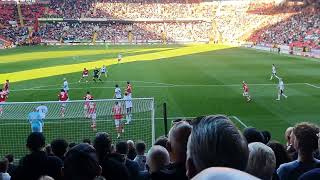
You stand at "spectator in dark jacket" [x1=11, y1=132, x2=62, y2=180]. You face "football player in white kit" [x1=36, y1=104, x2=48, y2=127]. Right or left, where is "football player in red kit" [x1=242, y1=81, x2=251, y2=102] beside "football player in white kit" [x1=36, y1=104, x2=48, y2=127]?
right

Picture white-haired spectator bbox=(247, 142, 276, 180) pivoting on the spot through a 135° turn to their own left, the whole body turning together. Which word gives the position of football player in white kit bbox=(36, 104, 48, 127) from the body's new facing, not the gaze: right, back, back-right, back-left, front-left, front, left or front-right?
right

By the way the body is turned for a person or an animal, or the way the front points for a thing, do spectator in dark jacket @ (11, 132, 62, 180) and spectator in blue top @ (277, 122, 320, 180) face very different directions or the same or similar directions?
same or similar directions

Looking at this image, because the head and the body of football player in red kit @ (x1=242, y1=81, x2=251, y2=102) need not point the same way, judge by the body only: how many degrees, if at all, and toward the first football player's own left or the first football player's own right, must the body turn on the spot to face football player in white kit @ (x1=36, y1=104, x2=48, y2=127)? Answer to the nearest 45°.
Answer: approximately 45° to the first football player's own left

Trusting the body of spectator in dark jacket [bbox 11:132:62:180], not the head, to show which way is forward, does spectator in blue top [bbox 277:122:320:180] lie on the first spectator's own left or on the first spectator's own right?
on the first spectator's own right

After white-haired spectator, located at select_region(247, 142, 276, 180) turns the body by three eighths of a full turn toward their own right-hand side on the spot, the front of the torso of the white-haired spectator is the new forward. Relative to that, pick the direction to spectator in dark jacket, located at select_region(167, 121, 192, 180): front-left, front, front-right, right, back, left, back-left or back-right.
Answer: back-right

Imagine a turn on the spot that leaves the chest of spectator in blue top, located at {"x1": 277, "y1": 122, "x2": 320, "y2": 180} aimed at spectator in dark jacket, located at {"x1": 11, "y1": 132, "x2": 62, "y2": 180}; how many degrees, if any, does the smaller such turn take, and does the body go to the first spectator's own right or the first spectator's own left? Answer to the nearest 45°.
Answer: approximately 45° to the first spectator's own left

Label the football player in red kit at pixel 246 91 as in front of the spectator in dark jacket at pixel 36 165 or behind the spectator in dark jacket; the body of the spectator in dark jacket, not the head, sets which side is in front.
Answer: in front

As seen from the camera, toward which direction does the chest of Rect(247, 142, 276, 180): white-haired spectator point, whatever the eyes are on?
away from the camera

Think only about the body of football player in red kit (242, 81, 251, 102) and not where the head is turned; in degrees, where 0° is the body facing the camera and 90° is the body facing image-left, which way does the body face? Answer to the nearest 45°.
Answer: approximately 90°

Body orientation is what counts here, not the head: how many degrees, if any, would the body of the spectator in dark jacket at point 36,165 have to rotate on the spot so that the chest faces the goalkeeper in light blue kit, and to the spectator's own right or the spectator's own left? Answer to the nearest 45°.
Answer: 0° — they already face them

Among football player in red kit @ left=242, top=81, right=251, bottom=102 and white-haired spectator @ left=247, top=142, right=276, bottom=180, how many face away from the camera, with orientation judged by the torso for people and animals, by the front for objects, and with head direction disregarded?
1

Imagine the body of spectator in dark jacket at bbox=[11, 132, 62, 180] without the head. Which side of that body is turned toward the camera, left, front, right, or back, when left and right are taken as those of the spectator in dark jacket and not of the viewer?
back

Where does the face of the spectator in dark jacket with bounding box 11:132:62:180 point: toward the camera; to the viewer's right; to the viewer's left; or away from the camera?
away from the camera

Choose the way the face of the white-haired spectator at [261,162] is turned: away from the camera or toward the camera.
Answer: away from the camera
